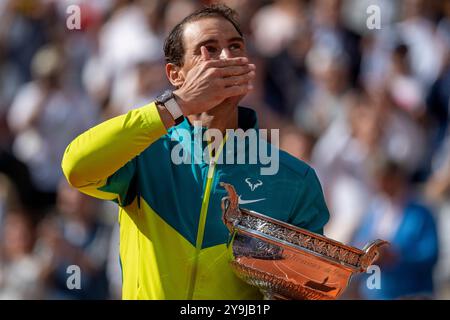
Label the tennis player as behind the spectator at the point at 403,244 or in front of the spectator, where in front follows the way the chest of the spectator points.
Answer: in front

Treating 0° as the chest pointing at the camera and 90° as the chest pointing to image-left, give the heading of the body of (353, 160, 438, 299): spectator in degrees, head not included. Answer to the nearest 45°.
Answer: approximately 45°

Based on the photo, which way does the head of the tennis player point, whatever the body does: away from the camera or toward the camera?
toward the camera
